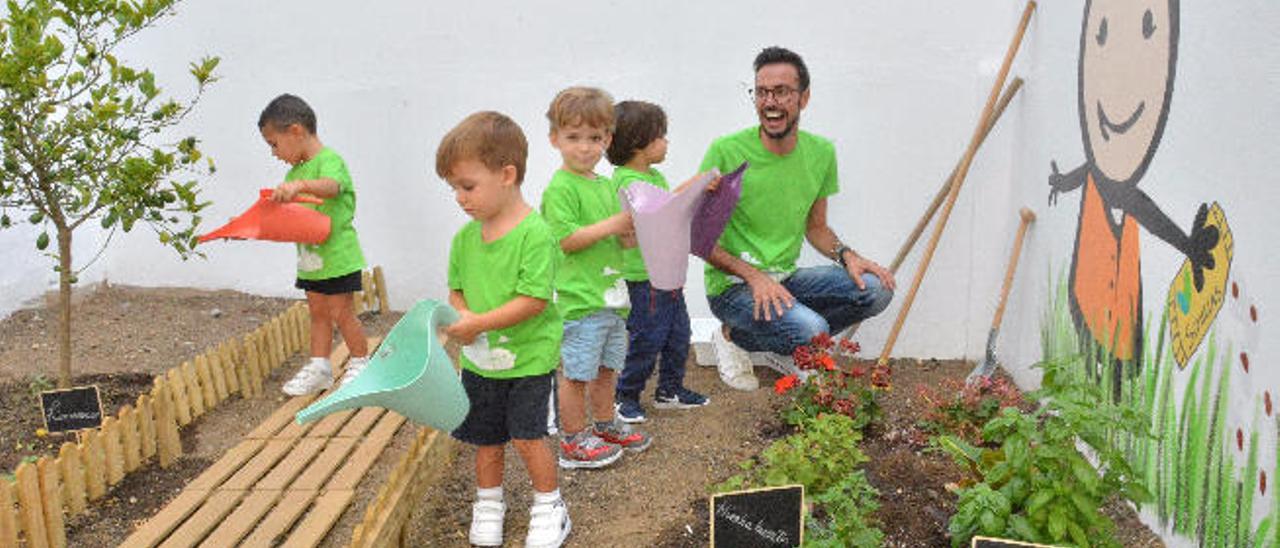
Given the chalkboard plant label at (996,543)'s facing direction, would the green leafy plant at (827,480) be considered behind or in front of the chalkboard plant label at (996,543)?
behind

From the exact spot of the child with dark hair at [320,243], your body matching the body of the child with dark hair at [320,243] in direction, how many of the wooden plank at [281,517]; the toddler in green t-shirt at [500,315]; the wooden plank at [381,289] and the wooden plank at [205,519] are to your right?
1

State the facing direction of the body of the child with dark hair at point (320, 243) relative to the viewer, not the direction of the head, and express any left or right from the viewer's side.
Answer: facing to the left of the viewer

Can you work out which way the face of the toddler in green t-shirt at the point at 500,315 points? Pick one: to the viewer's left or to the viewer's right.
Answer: to the viewer's left

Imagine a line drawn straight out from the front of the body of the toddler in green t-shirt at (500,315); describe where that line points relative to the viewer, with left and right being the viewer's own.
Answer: facing the viewer and to the left of the viewer

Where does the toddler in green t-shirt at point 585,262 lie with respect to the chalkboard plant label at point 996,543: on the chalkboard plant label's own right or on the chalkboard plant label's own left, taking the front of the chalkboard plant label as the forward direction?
on the chalkboard plant label's own right

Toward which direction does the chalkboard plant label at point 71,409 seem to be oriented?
toward the camera

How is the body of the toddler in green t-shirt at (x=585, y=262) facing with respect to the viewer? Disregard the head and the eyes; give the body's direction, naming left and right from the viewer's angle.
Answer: facing the viewer and to the right of the viewer

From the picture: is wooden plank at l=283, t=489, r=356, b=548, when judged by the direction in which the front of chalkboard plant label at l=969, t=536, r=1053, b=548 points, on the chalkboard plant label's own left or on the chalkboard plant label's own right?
on the chalkboard plant label's own right

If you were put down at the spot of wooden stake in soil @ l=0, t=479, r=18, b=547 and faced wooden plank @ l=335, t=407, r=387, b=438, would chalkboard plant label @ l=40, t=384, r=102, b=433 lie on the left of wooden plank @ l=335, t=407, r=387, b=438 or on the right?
left

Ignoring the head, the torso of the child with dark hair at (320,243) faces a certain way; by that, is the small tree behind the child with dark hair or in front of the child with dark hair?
in front

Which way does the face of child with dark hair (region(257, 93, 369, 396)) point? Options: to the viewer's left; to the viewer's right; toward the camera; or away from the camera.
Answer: to the viewer's left

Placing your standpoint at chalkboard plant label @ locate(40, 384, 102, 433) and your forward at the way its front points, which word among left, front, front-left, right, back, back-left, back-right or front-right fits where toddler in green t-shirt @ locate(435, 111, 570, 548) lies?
front-left

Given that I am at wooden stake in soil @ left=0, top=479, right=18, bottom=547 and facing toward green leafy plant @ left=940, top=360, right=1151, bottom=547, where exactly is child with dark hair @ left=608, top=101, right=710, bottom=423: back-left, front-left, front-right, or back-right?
front-left

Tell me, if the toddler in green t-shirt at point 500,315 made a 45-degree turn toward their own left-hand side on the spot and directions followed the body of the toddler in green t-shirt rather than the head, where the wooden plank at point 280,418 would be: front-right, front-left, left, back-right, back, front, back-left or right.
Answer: back-right

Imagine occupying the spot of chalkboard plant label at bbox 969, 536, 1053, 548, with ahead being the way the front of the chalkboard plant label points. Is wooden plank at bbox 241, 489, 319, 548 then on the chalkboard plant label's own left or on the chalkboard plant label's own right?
on the chalkboard plant label's own right

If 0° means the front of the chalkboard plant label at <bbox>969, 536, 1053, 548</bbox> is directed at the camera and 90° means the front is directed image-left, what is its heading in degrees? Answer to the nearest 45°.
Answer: approximately 0°

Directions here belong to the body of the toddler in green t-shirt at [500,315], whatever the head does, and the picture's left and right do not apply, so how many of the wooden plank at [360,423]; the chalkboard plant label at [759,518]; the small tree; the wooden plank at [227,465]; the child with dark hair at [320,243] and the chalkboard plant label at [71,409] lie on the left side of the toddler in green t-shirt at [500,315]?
1

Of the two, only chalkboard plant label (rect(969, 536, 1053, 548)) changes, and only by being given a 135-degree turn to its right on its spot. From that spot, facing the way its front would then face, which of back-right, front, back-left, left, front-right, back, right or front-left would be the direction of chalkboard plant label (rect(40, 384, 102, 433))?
front-left

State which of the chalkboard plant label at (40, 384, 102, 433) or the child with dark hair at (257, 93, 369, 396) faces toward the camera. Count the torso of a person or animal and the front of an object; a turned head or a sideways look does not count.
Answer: the chalkboard plant label
